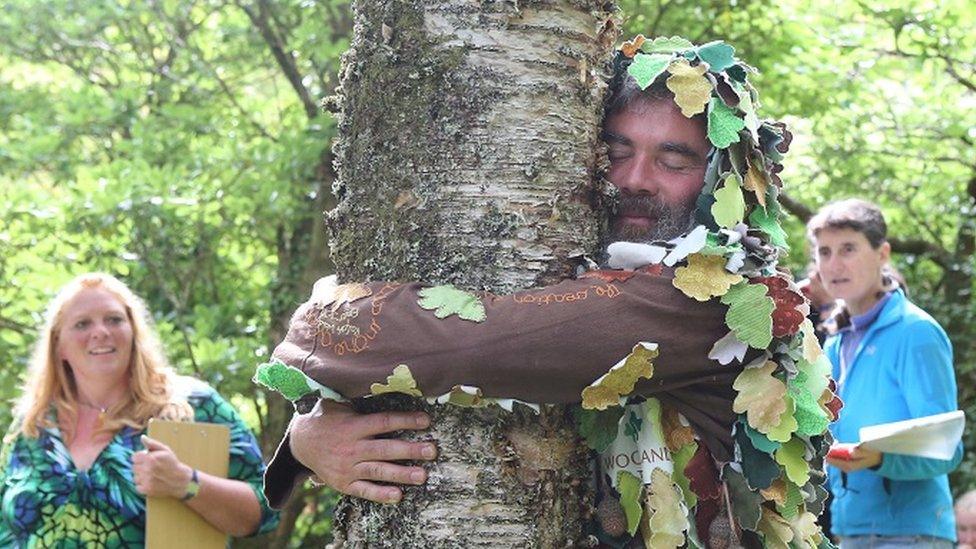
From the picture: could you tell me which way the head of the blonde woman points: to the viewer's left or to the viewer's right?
to the viewer's right

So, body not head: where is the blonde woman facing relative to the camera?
toward the camera

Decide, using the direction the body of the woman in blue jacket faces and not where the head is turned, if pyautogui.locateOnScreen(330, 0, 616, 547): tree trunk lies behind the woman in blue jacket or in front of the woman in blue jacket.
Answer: in front

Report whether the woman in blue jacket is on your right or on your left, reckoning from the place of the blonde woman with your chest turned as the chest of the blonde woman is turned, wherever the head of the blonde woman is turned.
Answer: on your left

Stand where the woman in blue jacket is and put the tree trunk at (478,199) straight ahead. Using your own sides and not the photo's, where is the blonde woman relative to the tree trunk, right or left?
right

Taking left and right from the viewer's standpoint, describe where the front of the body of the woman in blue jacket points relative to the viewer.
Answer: facing the viewer and to the left of the viewer

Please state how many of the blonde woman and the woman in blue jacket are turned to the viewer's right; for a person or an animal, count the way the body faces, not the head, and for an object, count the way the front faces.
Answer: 0

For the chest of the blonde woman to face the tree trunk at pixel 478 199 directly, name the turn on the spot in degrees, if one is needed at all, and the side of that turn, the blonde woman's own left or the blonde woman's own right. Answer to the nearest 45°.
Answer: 0° — they already face it

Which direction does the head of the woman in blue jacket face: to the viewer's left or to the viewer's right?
to the viewer's left

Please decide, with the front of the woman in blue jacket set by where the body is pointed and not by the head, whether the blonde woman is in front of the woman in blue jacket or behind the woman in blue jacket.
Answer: in front
